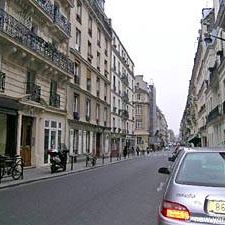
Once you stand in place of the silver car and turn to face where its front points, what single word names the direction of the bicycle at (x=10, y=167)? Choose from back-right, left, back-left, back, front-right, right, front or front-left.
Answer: front-left

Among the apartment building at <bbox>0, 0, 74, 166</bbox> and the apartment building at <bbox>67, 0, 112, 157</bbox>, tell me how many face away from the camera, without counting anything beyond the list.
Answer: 0

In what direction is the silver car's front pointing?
away from the camera

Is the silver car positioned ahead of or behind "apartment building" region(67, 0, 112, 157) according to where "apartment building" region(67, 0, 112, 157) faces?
ahead

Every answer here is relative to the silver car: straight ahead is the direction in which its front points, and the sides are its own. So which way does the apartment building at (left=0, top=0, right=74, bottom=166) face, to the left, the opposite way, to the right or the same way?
to the right

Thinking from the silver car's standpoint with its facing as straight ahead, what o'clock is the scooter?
The scooter is roughly at 11 o'clock from the silver car.

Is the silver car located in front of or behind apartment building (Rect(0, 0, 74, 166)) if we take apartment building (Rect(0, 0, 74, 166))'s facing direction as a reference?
in front

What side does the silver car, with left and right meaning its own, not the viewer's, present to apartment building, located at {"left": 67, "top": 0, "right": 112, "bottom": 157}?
front

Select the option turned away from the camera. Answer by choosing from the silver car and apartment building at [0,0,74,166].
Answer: the silver car

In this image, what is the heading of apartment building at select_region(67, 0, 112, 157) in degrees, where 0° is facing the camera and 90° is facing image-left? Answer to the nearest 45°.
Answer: approximately 315°
